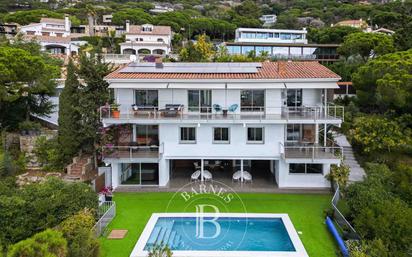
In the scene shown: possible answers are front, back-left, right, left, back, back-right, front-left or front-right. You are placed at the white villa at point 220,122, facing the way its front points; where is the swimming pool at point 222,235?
front

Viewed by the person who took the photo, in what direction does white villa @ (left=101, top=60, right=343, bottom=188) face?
facing the viewer

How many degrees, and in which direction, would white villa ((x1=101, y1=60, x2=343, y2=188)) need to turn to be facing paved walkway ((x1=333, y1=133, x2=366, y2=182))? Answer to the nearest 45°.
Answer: approximately 90° to its left

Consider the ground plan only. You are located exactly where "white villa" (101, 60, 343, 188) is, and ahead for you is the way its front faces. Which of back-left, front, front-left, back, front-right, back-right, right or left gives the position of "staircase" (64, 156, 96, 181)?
right

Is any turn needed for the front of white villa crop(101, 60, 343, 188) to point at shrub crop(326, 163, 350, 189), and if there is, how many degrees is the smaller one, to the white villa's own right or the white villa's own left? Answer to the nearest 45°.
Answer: approximately 90° to the white villa's own left

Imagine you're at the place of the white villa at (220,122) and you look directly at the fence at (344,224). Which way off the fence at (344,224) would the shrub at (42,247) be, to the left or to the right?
right

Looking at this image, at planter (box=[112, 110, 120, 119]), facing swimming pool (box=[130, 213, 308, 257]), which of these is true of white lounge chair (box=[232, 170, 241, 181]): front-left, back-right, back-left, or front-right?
front-left

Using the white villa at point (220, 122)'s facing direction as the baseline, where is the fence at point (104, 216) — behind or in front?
in front

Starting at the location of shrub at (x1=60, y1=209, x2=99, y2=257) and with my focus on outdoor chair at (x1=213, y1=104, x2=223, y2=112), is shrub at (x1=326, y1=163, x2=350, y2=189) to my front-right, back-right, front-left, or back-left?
front-right

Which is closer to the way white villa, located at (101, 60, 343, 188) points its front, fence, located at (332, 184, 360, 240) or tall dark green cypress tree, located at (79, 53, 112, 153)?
the fence

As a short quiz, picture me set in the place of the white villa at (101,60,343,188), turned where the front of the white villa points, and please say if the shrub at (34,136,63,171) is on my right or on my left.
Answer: on my right

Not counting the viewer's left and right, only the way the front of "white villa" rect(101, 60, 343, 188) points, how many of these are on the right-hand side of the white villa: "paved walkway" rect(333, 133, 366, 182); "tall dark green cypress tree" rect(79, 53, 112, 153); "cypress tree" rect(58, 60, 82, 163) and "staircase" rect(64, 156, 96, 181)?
3

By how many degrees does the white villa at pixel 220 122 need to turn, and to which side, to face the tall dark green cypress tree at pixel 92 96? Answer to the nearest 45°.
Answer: approximately 90° to its right

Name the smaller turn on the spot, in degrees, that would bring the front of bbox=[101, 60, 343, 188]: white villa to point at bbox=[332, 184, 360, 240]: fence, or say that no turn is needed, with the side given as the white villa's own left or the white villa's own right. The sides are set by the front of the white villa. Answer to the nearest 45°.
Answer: approximately 45° to the white villa's own left

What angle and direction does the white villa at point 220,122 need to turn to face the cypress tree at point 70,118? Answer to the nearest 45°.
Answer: approximately 90° to its right

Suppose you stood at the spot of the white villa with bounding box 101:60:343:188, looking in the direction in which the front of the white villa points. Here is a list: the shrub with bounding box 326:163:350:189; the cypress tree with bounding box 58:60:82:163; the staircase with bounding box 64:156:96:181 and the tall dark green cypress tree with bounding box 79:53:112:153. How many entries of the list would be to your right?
3
